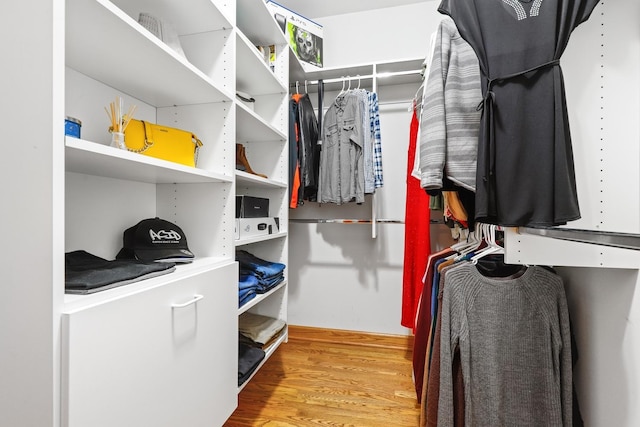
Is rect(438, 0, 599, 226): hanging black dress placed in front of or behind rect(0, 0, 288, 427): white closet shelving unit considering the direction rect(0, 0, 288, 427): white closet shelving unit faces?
in front

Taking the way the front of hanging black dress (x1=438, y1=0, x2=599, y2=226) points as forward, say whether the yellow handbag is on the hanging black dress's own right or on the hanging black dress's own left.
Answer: on the hanging black dress's own right

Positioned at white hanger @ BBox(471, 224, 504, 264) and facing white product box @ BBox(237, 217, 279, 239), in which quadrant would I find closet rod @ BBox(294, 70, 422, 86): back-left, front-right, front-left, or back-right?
front-right

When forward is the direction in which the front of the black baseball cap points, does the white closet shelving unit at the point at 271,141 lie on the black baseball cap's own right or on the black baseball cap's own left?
on the black baseball cap's own left

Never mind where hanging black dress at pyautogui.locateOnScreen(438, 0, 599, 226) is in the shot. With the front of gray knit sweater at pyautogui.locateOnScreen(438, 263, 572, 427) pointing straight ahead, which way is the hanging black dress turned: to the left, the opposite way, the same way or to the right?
the same way

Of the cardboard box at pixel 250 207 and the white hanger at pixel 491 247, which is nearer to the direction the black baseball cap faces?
the white hanger

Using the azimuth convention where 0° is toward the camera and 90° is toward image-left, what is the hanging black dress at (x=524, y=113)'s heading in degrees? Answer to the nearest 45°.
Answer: approximately 0°

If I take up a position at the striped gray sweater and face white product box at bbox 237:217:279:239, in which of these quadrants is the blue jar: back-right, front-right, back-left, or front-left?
front-left

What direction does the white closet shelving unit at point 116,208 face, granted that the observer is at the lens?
facing the viewer and to the right of the viewer

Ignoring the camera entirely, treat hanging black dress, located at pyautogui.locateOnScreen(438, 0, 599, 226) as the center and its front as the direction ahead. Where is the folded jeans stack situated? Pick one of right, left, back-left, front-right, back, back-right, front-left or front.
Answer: right

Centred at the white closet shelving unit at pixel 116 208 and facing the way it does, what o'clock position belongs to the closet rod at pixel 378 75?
The closet rod is roughly at 10 o'clock from the white closet shelving unit.

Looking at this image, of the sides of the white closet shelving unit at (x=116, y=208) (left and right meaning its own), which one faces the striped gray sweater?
front

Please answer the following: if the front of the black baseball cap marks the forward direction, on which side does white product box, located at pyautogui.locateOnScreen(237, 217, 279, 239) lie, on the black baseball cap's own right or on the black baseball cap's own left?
on the black baseball cap's own left

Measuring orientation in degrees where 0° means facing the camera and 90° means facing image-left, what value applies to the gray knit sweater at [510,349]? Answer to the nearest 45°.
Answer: approximately 0°

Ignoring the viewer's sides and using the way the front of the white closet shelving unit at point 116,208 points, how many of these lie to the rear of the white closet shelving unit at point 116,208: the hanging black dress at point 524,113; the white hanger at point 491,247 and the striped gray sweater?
0
